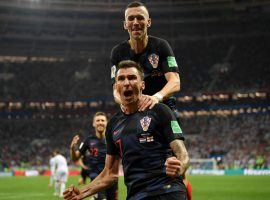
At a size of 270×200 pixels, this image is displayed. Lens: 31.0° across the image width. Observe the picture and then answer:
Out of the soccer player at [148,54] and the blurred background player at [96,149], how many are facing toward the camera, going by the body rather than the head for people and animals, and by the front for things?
2

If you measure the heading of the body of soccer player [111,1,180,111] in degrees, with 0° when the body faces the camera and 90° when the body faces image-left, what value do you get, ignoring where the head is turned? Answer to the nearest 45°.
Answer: approximately 0°

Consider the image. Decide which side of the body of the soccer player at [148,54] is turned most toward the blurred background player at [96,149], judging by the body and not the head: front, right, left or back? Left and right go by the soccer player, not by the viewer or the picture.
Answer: back

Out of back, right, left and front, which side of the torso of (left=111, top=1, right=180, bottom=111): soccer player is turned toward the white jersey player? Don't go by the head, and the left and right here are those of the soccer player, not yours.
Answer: back

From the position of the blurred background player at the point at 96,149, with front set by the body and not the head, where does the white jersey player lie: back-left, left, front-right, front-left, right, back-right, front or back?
back

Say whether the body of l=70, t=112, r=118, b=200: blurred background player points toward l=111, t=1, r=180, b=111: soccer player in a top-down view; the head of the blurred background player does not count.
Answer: yes
